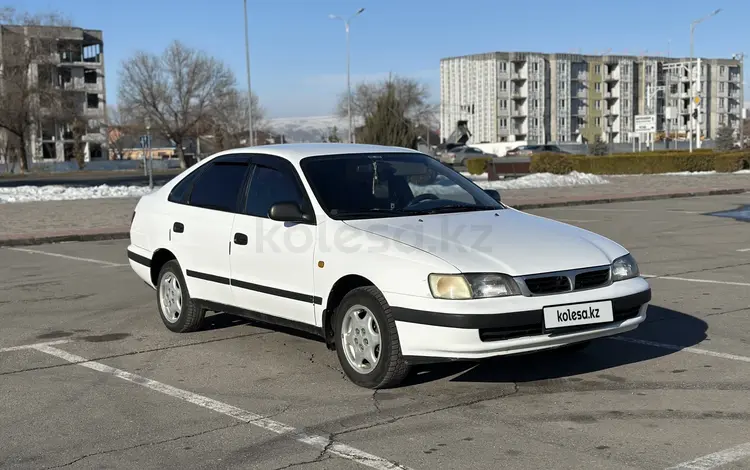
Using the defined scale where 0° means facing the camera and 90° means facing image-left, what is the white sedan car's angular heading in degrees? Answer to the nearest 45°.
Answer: approximately 315°

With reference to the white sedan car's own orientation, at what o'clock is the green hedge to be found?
The green hedge is roughly at 8 o'clock from the white sedan car.
